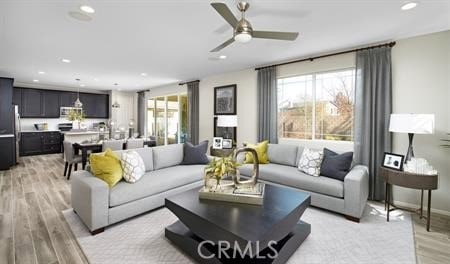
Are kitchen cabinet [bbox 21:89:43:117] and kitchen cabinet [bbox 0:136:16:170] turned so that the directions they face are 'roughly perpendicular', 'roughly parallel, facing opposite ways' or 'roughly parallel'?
roughly perpendicular

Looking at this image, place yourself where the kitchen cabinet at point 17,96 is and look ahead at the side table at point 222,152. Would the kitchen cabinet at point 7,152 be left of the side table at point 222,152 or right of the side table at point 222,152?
right

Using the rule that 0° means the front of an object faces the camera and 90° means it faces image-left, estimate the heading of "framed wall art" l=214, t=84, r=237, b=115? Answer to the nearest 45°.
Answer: approximately 45°

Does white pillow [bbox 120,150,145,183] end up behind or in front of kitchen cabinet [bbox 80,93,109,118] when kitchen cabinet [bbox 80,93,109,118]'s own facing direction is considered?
in front

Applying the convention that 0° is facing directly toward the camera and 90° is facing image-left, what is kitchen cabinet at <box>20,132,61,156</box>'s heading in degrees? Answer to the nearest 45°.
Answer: approximately 0°

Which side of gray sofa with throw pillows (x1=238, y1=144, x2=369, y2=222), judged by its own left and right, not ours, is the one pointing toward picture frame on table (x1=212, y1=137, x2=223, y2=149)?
right

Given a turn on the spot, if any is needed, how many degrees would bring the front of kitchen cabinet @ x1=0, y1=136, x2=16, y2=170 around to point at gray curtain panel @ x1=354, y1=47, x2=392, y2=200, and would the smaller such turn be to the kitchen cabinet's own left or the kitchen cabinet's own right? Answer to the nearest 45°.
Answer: approximately 45° to the kitchen cabinet's own right

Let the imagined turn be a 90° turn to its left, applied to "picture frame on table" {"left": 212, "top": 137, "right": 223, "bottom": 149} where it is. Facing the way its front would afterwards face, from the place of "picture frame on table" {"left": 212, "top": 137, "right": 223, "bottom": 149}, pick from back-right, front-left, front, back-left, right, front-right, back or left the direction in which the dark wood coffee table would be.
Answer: right
